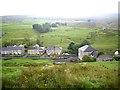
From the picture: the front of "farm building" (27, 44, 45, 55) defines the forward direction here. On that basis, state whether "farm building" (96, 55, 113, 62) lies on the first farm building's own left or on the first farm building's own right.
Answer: on the first farm building's own left

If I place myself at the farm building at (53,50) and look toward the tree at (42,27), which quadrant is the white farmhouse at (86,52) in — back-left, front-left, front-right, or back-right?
back-right

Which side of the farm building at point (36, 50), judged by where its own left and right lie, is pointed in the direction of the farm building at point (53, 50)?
left

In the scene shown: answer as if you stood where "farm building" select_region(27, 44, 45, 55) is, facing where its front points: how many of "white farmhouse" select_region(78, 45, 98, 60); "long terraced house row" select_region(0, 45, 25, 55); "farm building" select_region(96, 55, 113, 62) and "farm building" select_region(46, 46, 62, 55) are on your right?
1

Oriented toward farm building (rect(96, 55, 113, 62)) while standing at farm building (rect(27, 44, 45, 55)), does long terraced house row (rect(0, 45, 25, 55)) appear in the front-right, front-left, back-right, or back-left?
back-right

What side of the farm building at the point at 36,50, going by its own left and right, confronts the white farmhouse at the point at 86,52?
left

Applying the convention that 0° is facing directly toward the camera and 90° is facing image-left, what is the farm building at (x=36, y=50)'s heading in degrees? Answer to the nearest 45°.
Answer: approximately 0°

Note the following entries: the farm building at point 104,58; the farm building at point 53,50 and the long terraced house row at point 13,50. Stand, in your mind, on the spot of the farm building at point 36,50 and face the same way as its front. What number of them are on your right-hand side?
1

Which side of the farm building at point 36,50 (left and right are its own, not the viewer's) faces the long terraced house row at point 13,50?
right

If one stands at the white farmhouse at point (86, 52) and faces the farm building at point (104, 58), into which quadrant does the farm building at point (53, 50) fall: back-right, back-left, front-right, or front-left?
back-right
